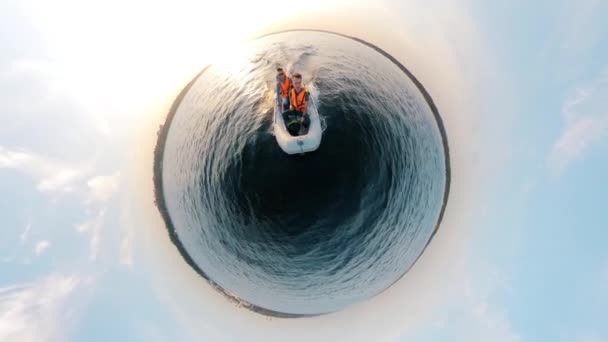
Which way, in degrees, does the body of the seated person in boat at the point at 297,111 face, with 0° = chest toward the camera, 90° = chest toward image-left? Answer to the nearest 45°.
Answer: approximately 0°

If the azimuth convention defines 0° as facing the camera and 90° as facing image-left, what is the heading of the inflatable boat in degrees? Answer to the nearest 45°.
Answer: approximately 0°
